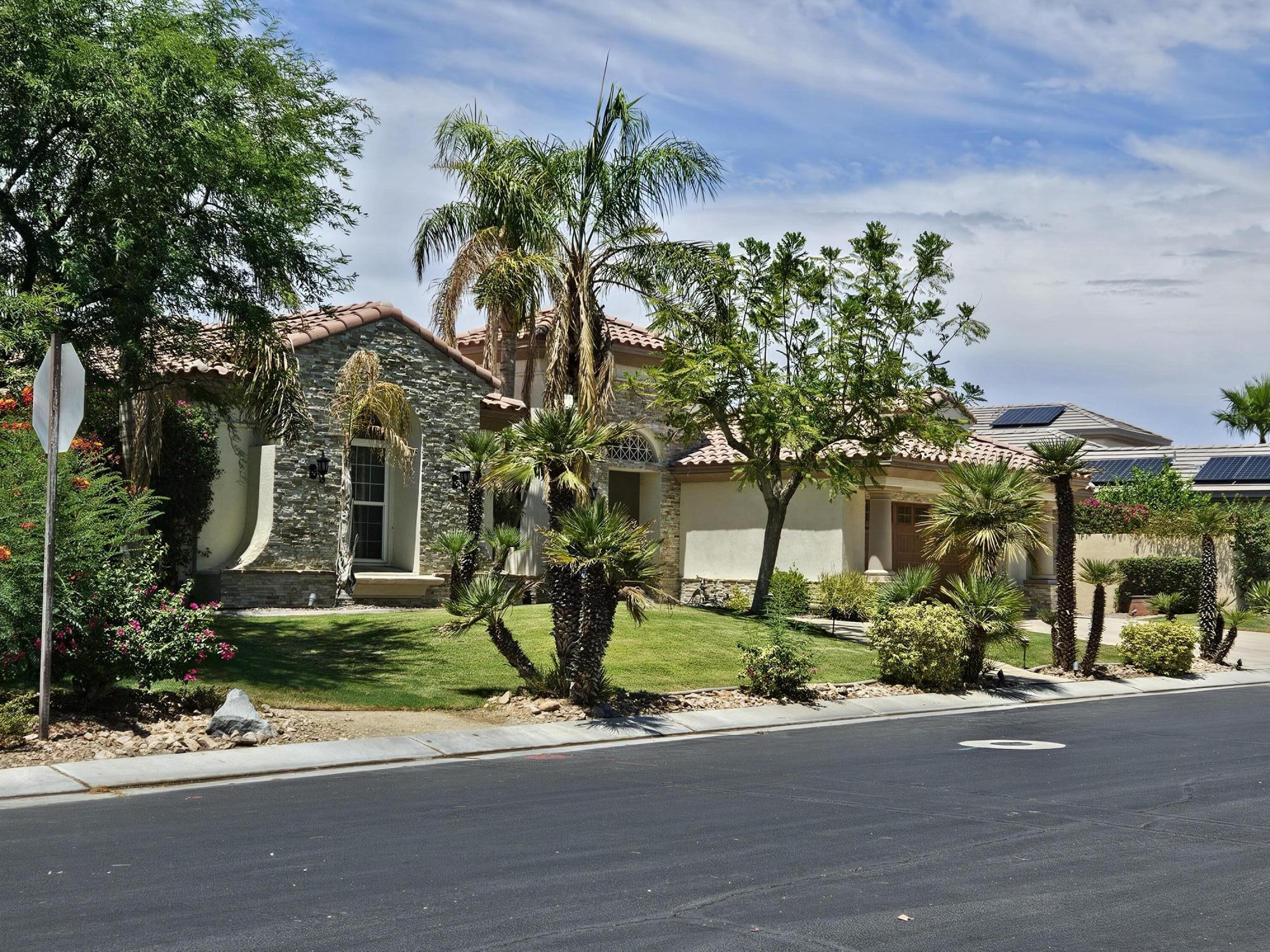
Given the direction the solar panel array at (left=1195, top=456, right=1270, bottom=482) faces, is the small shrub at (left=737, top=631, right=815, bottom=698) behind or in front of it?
in front

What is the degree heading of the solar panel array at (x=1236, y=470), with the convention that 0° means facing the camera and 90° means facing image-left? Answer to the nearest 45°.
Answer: approximately 0°

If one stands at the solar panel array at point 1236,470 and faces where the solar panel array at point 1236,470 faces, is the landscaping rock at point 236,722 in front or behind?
in front

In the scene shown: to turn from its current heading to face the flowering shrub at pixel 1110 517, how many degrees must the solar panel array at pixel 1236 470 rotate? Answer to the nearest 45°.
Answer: approximately 45° to its right

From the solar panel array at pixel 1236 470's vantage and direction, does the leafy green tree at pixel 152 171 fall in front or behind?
in front

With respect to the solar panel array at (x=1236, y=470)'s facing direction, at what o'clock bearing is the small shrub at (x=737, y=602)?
The small shrub is roughly at 1 o'clock from the solar panel array.

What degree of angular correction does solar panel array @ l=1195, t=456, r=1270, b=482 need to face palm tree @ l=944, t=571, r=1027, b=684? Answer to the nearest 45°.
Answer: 0° — it already faces it

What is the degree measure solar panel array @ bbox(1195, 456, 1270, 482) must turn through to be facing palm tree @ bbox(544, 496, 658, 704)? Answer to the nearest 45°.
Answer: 0° — it already faces it
